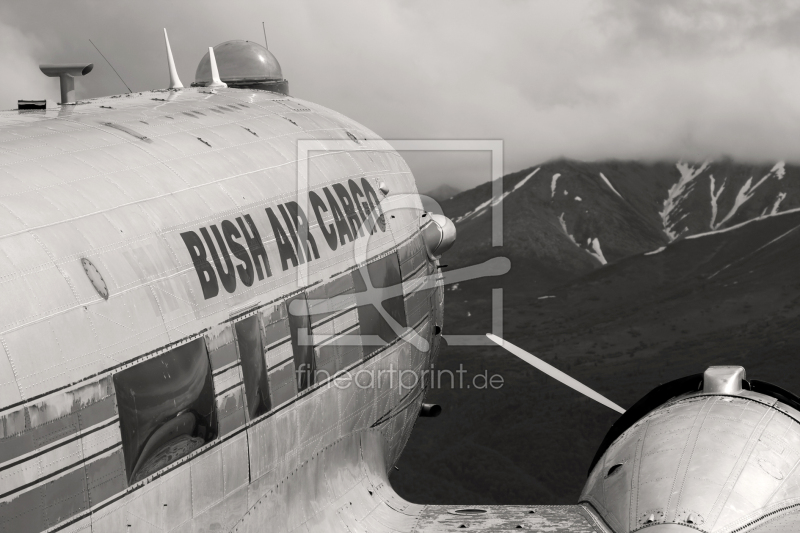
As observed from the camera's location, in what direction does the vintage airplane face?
facing away from the viewer and to the right of the viewer
